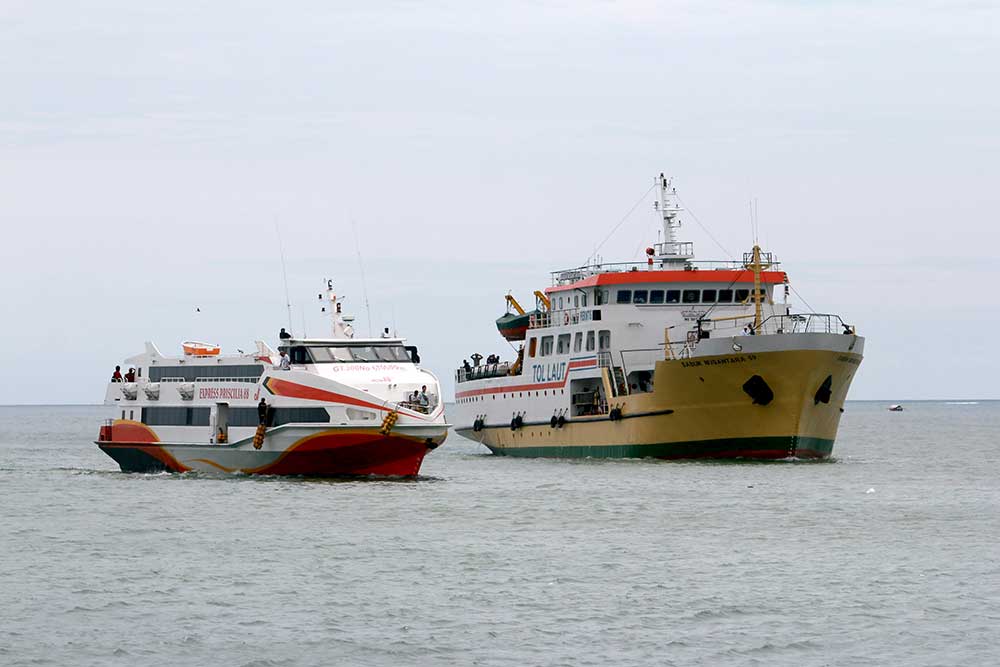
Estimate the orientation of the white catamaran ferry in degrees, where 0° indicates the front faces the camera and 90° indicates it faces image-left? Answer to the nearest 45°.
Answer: approximately 315°
